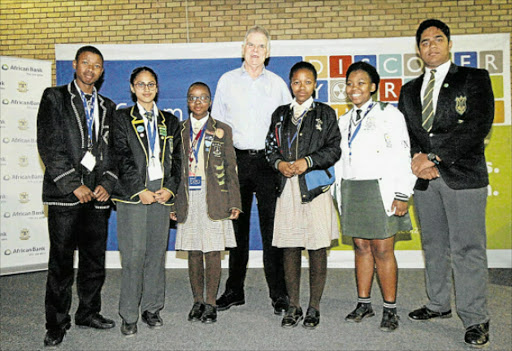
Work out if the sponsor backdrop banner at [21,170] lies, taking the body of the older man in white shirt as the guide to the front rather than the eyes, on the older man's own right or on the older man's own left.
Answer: on the older man's own right

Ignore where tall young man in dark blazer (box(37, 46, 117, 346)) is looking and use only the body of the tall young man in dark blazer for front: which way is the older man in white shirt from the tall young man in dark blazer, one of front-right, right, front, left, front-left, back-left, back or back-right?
front-left

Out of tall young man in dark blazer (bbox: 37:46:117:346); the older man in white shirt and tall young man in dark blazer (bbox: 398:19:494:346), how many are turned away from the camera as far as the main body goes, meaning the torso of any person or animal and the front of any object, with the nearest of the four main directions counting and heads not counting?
0

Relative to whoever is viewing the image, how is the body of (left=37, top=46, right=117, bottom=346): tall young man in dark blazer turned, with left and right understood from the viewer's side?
facing the viewer and to the right of the viewer

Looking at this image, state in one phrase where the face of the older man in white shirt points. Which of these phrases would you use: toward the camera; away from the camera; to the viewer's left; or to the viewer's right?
toward the camera

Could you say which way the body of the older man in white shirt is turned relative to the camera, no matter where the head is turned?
toward the camera

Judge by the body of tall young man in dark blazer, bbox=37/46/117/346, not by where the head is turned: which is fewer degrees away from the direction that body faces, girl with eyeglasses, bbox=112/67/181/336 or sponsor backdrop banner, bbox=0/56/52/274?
the girl with eyeglasses

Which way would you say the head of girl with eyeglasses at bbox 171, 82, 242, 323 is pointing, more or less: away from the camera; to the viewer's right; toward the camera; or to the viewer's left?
toward the camera

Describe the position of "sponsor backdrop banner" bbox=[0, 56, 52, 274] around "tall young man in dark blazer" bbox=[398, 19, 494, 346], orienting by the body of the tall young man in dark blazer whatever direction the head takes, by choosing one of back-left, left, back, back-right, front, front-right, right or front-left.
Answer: front-right

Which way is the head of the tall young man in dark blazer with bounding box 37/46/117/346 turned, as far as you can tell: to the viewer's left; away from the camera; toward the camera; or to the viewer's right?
toward the camera
